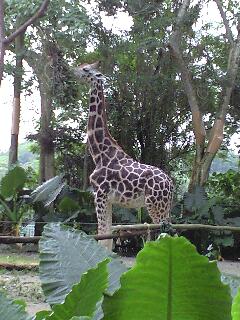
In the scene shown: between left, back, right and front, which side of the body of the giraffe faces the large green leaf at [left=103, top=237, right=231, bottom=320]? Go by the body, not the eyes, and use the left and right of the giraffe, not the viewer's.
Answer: left

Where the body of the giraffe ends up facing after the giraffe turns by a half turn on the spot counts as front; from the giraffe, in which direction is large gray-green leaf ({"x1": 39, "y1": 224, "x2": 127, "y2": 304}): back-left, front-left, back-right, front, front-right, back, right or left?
right

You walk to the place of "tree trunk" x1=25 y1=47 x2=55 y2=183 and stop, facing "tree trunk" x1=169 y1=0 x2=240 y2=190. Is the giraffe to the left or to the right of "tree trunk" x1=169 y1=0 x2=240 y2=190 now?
right

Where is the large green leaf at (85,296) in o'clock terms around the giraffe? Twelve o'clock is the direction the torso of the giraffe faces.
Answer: The large green leaf is roughly at 9 o'clock from the giraffe.

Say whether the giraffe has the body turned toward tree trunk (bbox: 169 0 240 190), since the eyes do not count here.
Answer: no

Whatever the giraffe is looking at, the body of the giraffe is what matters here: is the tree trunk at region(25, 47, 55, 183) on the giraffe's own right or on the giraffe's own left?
on the giraffe's own right

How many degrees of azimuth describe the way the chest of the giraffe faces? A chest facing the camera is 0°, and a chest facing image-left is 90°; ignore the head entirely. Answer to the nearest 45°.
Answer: approximately 90°

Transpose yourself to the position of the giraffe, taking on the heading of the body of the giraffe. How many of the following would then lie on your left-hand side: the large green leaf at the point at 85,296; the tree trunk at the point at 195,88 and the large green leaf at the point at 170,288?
2
